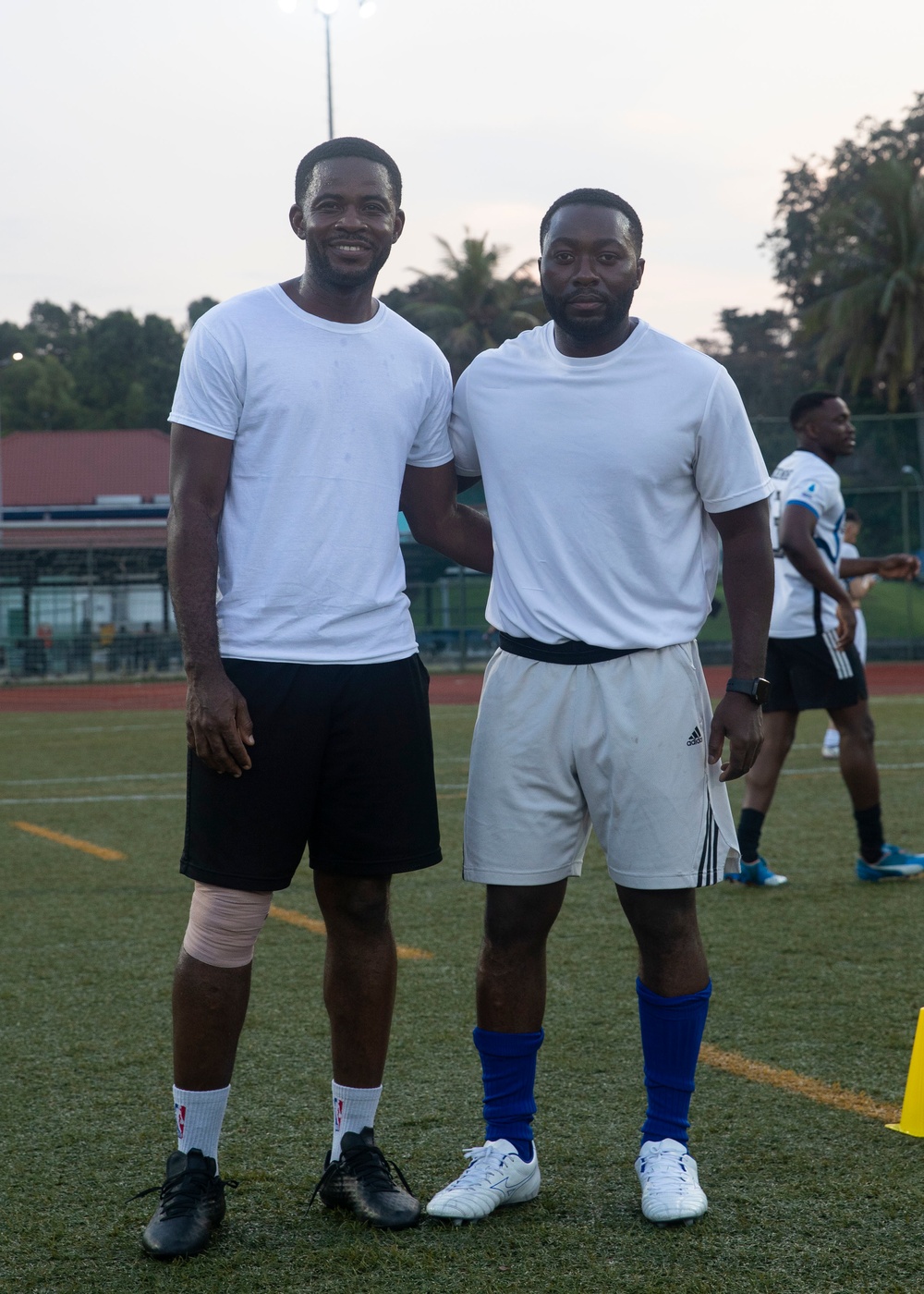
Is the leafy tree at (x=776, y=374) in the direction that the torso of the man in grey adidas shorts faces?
no

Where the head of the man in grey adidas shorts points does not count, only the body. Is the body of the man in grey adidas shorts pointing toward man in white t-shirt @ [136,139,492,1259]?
no

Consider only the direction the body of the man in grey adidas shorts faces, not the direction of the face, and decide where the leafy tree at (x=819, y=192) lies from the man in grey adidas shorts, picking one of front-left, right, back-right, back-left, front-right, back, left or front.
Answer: back

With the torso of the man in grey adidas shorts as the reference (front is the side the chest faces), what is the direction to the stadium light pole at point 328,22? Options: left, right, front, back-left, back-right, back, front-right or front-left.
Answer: back

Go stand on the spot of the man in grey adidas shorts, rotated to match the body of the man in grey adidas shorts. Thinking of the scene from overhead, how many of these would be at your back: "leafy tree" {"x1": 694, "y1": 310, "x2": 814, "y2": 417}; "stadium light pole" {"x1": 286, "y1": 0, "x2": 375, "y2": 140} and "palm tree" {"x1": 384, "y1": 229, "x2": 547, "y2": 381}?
3

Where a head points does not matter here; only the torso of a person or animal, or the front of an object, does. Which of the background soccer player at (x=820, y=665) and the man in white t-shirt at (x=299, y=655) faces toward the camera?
the man in white t-shirt

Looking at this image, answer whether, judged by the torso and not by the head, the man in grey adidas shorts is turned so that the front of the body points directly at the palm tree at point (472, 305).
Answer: no

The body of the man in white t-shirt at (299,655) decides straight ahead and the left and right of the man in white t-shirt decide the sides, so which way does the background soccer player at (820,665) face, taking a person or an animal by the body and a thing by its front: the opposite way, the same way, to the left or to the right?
to the left

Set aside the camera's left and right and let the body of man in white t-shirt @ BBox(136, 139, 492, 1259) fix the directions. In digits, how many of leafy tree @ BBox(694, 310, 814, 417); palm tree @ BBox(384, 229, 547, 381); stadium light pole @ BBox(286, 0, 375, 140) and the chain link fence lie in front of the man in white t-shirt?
0

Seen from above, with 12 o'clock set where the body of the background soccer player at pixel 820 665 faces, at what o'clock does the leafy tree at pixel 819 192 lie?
The leafy tree is roughly at 9 o'clock from the background soccer player.

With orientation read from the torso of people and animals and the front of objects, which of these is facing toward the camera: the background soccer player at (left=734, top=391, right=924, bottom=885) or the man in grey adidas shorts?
the man in grey adidas shorts

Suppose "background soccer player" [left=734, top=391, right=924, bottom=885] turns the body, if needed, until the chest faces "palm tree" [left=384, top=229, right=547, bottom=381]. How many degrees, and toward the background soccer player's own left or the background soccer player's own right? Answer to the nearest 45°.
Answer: approximately 90° to the background soccer player's own left

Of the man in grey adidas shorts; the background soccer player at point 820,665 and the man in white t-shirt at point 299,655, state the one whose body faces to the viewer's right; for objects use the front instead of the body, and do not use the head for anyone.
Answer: the background soccer player

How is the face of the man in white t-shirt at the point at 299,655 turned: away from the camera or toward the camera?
toward the camera

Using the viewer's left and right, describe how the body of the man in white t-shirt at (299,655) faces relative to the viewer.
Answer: facing the viewer

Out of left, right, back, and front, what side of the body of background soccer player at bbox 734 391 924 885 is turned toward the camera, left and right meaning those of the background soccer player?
right

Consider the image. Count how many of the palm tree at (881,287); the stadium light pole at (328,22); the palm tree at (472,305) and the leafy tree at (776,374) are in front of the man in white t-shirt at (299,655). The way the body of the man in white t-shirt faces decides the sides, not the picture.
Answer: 0

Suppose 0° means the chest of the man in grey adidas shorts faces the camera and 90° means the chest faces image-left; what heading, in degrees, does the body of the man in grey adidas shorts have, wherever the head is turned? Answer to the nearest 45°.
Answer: approximately 0°

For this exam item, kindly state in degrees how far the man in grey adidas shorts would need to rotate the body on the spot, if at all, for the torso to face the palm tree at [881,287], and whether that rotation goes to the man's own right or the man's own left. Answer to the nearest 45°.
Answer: approximately 180°

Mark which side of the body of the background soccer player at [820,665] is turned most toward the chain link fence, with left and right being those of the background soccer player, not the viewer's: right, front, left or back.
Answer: left

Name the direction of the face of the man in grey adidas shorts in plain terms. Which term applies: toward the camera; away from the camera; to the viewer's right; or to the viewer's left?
toward the camera
